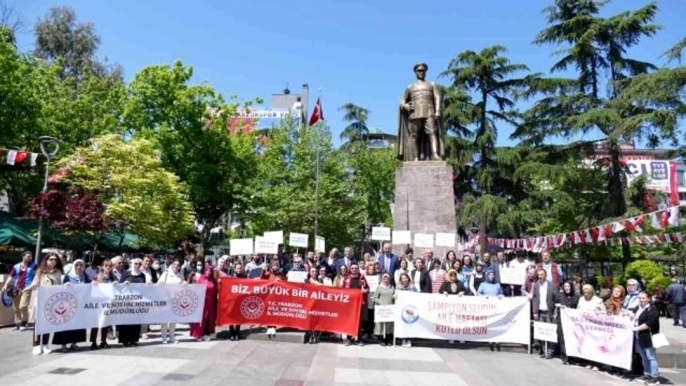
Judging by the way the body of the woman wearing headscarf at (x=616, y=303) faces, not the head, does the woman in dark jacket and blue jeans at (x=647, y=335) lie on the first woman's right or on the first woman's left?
on the first woman's left

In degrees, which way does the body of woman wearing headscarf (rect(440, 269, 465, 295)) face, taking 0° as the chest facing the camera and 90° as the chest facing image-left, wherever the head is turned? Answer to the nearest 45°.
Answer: approximately 0°

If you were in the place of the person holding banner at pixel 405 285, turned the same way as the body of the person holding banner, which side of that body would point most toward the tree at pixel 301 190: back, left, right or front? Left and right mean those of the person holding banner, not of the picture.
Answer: back

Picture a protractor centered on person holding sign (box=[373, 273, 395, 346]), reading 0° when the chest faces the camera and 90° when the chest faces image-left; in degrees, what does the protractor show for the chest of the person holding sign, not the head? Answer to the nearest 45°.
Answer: approximately 0°

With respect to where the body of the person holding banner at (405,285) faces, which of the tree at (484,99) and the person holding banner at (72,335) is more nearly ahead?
the person holding banner

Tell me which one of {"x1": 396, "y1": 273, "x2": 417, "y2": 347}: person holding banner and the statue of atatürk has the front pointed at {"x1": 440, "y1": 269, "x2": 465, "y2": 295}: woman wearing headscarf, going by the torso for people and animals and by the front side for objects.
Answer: the statue of atatürk

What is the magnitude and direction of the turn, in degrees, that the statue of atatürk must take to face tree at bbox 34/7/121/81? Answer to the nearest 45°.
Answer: approximately 135° to its right

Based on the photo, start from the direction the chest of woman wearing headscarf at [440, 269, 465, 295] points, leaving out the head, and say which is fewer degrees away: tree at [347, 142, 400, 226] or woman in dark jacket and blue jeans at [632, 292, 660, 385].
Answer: the woman in dark jacket and blue jeans
